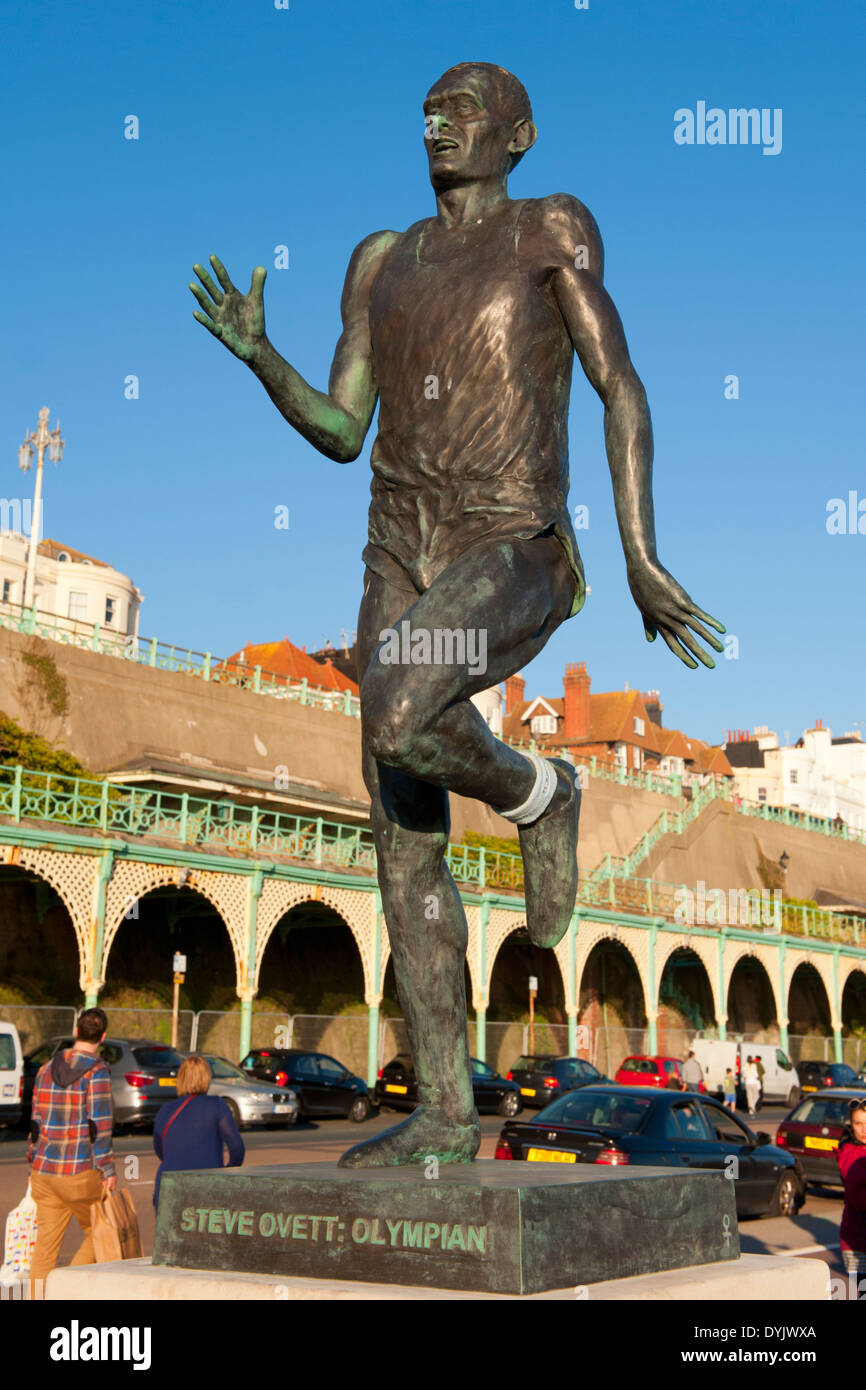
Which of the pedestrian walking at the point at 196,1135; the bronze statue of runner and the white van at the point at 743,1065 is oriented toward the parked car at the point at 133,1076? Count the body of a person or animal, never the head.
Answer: the pedestrian walking

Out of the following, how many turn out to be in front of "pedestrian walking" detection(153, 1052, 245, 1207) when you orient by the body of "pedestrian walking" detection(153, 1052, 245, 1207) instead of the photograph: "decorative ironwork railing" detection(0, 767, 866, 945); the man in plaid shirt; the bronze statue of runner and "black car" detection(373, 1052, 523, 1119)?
2

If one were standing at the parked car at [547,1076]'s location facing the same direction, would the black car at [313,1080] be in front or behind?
behind

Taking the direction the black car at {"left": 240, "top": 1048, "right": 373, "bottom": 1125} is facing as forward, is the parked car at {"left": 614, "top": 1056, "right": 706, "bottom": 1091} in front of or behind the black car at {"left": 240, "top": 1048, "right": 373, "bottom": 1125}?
in front

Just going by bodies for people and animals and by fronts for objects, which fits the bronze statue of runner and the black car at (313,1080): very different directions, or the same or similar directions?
very different directions

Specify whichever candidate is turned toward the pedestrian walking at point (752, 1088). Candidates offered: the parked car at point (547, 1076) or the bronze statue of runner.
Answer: the parked car

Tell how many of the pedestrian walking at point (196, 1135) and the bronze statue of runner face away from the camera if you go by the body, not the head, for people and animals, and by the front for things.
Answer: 1

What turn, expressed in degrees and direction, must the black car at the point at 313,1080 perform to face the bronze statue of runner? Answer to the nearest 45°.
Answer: approximately 135° to its right

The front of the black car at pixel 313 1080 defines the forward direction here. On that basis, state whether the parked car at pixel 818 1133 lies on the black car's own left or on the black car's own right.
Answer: on the black car's own right

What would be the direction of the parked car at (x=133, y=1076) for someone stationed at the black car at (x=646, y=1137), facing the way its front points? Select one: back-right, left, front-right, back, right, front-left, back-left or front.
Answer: left

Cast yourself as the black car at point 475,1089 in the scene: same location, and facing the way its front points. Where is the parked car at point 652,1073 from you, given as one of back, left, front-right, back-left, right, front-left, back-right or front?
front

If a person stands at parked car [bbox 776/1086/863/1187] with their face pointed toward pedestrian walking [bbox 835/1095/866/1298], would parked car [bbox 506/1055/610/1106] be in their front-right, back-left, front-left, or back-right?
back-right

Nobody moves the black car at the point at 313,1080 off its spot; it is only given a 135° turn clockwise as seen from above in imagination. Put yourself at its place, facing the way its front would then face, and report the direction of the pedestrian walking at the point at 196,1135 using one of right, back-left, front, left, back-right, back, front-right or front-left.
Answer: front

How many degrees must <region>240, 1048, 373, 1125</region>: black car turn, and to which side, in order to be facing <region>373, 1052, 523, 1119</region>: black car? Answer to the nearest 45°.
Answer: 0° — it already faces it

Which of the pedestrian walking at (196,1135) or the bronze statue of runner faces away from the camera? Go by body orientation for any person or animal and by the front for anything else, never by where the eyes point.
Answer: the pedestrian walking

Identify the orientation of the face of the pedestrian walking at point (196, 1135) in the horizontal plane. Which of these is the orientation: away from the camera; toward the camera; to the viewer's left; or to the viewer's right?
away from the camera

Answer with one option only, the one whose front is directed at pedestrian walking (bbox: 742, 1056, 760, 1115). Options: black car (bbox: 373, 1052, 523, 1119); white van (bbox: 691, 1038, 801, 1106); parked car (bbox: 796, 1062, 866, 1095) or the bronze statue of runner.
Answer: the black car
